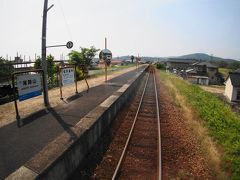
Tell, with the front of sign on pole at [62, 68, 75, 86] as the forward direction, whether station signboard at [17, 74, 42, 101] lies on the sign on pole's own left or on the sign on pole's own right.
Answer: on the sign on pole's own right

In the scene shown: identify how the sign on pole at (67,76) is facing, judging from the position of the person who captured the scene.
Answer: facing the viewer and to the right of the viewer

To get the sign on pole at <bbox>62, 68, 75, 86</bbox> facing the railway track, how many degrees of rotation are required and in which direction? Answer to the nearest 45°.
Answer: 0° — it already faces it
